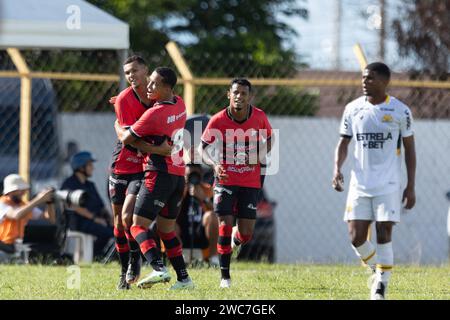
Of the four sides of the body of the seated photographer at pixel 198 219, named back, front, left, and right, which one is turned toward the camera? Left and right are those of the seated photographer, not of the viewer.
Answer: front

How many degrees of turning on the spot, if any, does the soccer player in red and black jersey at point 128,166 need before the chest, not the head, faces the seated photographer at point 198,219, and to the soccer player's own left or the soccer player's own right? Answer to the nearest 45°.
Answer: approximately 135° to the soccer player's own left

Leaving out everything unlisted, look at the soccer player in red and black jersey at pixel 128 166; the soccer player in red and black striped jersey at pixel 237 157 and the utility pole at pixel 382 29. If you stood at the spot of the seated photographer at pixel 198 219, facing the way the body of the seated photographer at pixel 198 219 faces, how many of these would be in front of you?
2

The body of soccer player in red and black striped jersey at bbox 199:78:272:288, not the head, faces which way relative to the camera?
toward the camera

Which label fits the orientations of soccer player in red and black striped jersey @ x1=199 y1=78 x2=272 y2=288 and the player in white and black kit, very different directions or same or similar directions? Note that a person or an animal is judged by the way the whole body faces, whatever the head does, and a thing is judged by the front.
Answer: same or similar directions

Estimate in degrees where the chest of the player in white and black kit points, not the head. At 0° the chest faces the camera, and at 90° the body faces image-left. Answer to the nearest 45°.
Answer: approximately 0°

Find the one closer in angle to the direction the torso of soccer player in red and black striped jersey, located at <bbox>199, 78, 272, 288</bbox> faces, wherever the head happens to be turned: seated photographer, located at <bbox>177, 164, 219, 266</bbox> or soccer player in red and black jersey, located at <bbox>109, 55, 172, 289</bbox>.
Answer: the soccer player in red and black jersey

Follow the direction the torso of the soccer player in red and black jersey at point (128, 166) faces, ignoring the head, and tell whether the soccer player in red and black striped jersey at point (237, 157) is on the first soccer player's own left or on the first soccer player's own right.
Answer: on the first soccer player's own left

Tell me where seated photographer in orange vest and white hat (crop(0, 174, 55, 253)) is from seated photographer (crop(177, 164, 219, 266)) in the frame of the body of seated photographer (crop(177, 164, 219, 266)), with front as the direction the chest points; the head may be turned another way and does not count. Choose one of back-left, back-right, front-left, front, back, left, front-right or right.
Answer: right

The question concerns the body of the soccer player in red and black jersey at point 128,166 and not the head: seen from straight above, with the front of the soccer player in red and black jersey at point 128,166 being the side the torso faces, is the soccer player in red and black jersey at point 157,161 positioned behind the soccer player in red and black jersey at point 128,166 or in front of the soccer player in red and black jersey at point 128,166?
in front

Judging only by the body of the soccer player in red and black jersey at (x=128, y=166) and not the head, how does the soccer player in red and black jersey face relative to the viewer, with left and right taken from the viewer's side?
facing the viewer and to the right of the viewer
